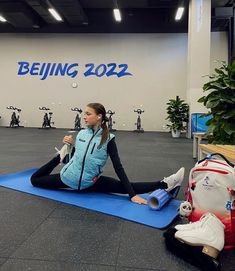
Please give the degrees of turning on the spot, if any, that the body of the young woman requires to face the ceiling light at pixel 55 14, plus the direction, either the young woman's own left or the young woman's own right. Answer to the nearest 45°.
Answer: approximately 180°

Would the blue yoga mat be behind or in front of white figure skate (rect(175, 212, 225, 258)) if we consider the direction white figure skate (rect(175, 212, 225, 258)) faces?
in front

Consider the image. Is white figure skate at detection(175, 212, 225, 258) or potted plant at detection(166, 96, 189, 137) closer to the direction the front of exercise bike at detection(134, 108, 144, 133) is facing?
the white figure skate

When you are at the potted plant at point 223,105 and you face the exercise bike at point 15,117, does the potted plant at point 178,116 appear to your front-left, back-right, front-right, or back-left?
front-right

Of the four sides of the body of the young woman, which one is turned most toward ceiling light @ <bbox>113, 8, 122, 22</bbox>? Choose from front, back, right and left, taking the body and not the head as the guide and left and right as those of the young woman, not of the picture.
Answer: back

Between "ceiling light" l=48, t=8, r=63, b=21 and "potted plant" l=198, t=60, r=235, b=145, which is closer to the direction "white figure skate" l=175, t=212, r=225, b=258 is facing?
the ceiling light

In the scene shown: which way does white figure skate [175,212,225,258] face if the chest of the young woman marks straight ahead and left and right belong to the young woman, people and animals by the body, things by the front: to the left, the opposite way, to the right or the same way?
to the right

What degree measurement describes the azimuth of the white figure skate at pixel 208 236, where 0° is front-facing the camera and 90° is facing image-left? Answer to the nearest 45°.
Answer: approximately 90°

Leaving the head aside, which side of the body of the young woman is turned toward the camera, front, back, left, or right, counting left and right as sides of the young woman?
front
